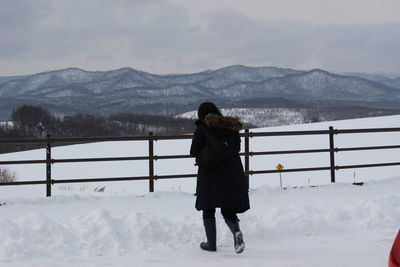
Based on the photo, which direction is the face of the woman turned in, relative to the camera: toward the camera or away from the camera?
away from the camera

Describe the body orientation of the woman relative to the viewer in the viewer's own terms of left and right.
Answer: facing away from the viewer and to the left of the viewer
